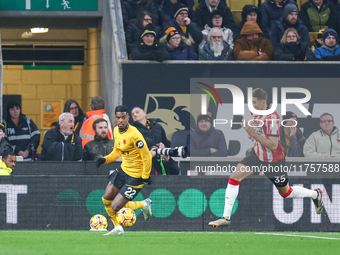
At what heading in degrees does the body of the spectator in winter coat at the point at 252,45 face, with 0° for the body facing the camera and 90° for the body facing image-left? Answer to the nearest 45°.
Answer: approximately 0°

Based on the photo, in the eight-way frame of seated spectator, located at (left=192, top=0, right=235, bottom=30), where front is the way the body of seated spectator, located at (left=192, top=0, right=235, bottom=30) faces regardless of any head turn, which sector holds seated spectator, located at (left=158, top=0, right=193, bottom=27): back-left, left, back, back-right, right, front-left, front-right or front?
right

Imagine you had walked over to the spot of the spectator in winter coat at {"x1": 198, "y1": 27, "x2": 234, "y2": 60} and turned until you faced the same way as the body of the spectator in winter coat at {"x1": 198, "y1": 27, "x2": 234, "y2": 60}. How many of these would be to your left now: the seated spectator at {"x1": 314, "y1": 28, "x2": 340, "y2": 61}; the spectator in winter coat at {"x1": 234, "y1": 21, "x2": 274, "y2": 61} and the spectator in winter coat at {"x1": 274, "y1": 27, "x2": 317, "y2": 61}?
3
